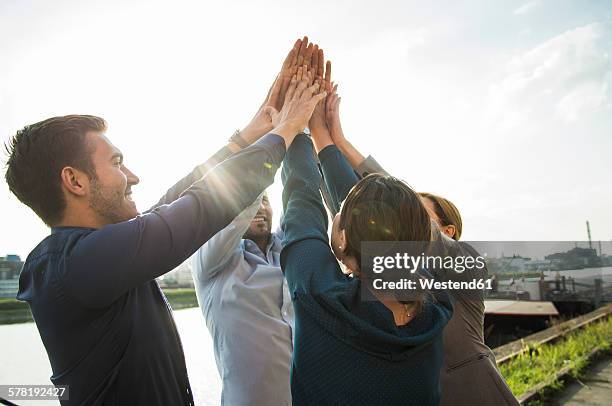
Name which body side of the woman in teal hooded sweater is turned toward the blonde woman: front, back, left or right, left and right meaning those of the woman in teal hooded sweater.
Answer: right

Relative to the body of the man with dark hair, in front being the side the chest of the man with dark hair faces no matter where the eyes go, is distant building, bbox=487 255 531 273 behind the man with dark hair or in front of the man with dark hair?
in front

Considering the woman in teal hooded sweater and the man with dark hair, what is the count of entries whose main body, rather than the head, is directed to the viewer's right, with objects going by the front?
1

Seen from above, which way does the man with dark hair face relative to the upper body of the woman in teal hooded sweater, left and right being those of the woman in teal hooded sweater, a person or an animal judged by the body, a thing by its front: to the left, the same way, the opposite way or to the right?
to the right

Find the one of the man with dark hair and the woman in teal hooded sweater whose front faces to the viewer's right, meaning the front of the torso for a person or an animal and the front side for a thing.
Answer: the man with dark hair

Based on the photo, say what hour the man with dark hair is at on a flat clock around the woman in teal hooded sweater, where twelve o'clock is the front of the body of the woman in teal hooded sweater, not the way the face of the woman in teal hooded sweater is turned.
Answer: The man with dark hair is roughly at 10 o'clock from the woman in teal hooded sweater.

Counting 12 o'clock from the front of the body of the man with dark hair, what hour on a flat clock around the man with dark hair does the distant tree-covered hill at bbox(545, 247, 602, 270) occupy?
The distant tree-covered hill is roughly at 11 o'clock from the man with dark hair.

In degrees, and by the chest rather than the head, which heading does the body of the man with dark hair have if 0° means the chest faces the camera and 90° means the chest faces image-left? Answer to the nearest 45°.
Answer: approximately 270°

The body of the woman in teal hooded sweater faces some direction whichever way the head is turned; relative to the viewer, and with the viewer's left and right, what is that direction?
facing away from the viewer and to the left of the viewer

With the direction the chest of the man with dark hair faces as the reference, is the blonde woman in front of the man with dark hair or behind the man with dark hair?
in front

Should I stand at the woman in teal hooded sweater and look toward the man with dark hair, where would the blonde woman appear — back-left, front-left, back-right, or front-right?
back-right

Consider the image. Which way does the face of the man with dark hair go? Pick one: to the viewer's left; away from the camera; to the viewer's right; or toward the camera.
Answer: to the viewer's right
